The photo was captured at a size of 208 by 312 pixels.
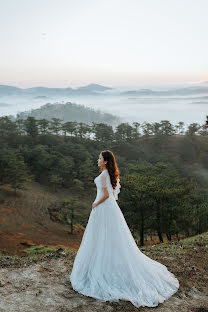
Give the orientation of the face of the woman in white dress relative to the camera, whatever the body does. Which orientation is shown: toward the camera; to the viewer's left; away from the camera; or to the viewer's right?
to the viewer's left

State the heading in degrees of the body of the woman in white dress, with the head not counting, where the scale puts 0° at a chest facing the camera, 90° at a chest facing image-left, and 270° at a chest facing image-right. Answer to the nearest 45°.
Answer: approximately 90°
